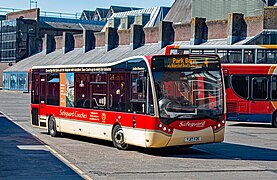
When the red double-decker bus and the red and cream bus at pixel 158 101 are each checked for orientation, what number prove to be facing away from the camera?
0

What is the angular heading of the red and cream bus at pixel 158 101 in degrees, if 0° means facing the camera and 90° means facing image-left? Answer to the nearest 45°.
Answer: approximately 315°

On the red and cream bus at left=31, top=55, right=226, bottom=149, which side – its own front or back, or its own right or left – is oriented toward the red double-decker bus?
left

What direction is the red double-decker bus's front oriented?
to the viewer's right

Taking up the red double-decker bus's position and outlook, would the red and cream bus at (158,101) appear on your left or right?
on your right
